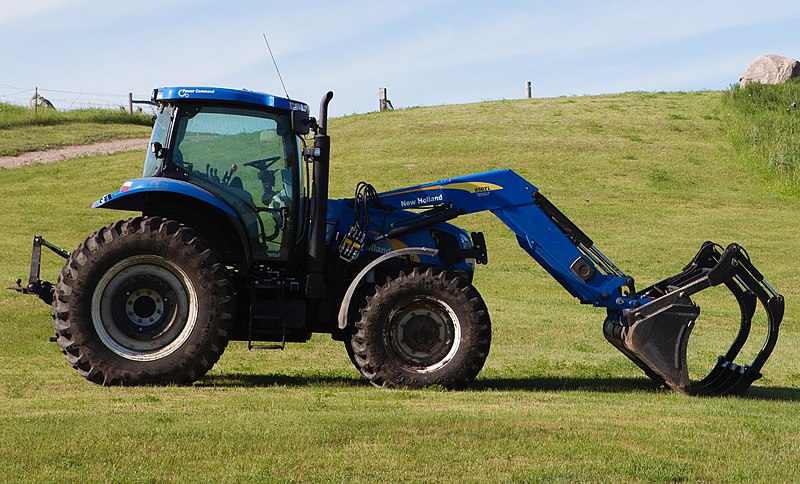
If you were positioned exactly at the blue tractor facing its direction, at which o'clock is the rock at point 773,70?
The rock is roughly at 10 o'clock from the blue tractor.

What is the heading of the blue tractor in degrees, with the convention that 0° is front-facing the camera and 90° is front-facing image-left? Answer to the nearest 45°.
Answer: approximately 270°
